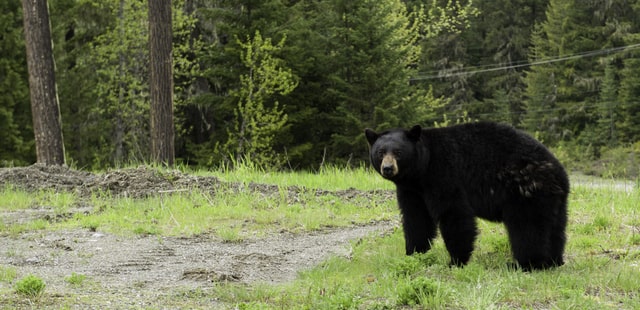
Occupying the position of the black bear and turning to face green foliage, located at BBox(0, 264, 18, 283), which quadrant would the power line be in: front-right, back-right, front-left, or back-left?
back-right

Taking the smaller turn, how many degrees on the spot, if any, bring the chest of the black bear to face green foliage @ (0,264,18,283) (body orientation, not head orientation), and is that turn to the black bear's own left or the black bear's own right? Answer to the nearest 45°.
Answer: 0° — it already faces it

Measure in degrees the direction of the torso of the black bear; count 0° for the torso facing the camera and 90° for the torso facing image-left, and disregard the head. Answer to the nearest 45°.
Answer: approximately 90°

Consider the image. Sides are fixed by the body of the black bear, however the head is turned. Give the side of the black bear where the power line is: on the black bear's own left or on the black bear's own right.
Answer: on the black bear's own right

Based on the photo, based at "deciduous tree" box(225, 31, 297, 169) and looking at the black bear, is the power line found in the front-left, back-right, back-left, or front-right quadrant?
back-left

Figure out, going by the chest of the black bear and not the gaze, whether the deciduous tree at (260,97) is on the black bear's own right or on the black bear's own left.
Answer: on the black bear's own right

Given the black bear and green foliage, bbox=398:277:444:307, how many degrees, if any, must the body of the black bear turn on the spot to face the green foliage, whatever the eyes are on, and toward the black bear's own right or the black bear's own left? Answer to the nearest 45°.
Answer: approximately 90° to the black bear's own left
